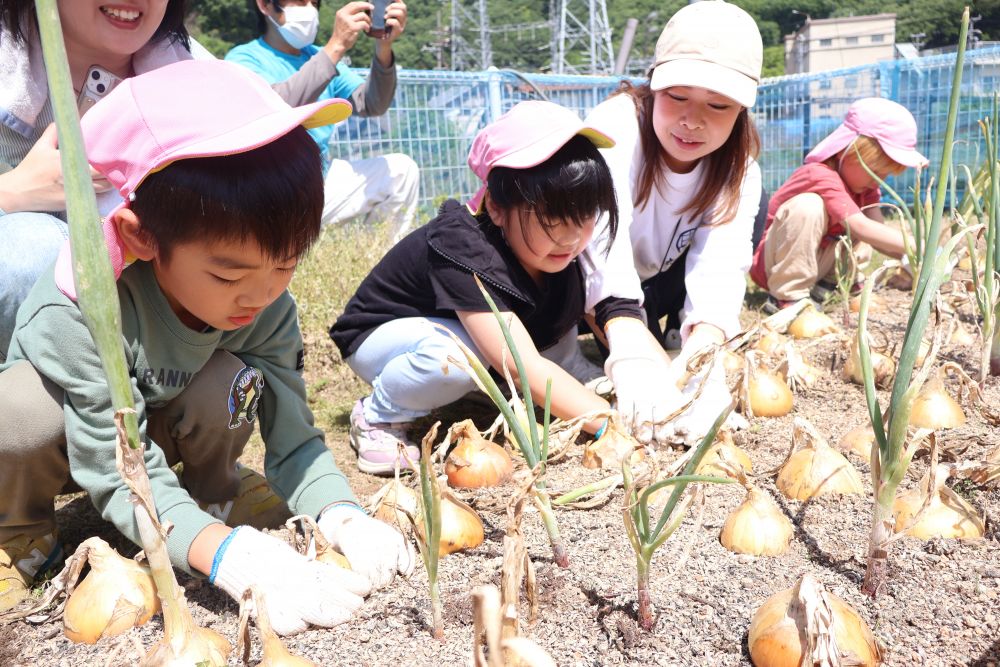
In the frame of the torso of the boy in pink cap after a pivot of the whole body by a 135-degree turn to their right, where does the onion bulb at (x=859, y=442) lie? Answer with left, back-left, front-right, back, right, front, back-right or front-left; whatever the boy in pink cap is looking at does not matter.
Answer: back

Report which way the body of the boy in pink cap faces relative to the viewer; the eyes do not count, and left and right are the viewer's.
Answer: facing the viewer and to the right of the viewer

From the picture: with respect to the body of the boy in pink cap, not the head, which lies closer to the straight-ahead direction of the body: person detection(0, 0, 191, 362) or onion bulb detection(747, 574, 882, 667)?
the onion bulb

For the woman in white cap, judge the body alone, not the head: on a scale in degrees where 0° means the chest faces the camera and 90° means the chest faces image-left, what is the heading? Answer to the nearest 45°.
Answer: approximately 0°

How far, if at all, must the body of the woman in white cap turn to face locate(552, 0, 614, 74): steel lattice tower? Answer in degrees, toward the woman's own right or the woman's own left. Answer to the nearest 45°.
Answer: approximately 180°

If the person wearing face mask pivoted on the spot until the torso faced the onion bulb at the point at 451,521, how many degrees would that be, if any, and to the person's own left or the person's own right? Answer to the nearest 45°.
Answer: approximately 45° to the person's own right

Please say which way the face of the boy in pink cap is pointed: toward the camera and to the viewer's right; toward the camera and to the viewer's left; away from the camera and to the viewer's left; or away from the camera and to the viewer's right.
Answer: toward the camera and to the viewer's right

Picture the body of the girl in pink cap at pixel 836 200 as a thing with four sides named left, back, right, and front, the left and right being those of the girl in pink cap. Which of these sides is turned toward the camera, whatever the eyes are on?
right

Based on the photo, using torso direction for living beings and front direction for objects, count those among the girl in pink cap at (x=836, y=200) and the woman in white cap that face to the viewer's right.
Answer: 1

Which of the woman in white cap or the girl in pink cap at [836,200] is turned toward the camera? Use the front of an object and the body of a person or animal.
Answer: the woman in white cap

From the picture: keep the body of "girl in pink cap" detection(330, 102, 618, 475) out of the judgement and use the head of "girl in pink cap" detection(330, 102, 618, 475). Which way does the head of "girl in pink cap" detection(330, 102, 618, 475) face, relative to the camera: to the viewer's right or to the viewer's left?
to the viewer's right

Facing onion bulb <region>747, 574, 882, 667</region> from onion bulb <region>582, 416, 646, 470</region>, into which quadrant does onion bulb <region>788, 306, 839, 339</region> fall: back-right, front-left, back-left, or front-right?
back-left

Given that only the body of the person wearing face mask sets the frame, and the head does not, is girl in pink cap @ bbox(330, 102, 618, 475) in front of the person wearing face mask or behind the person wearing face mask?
in front

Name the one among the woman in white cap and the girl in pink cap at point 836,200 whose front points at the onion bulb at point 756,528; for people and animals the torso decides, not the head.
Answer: the woman in white cap
